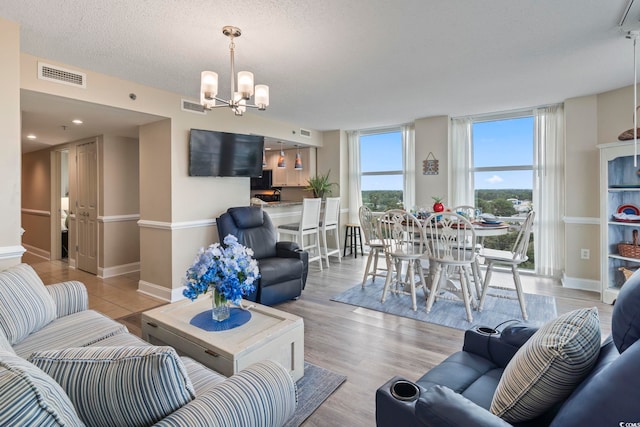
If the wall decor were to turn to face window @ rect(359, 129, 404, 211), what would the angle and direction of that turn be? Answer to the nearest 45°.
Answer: approximately 135° to its right

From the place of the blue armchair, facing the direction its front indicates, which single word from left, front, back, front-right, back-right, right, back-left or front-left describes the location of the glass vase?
front-right

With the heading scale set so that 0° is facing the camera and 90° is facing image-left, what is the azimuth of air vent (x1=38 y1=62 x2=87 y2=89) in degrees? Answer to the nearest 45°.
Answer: approximately 315°

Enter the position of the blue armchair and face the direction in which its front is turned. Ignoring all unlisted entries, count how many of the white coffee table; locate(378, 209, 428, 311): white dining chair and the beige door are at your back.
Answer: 1

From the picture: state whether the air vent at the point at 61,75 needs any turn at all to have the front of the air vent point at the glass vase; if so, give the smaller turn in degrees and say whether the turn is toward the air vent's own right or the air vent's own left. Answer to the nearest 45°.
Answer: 0° — it already faces it

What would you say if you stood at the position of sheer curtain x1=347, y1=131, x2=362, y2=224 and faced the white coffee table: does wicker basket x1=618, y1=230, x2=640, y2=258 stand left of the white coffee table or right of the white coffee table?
left

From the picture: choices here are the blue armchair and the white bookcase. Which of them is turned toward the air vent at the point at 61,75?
the white bookcase

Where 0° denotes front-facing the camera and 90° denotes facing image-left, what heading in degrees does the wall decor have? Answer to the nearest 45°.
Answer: approximately 0°

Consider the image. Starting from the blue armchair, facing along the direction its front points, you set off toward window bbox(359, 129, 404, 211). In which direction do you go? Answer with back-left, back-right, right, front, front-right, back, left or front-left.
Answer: left

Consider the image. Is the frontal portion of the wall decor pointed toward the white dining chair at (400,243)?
yes

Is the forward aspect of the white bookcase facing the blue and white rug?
yes

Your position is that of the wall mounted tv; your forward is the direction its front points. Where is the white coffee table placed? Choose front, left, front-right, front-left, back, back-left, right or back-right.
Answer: front-right

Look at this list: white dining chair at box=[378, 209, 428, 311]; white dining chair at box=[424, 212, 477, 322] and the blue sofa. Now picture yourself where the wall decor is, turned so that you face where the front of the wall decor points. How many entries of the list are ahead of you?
3
